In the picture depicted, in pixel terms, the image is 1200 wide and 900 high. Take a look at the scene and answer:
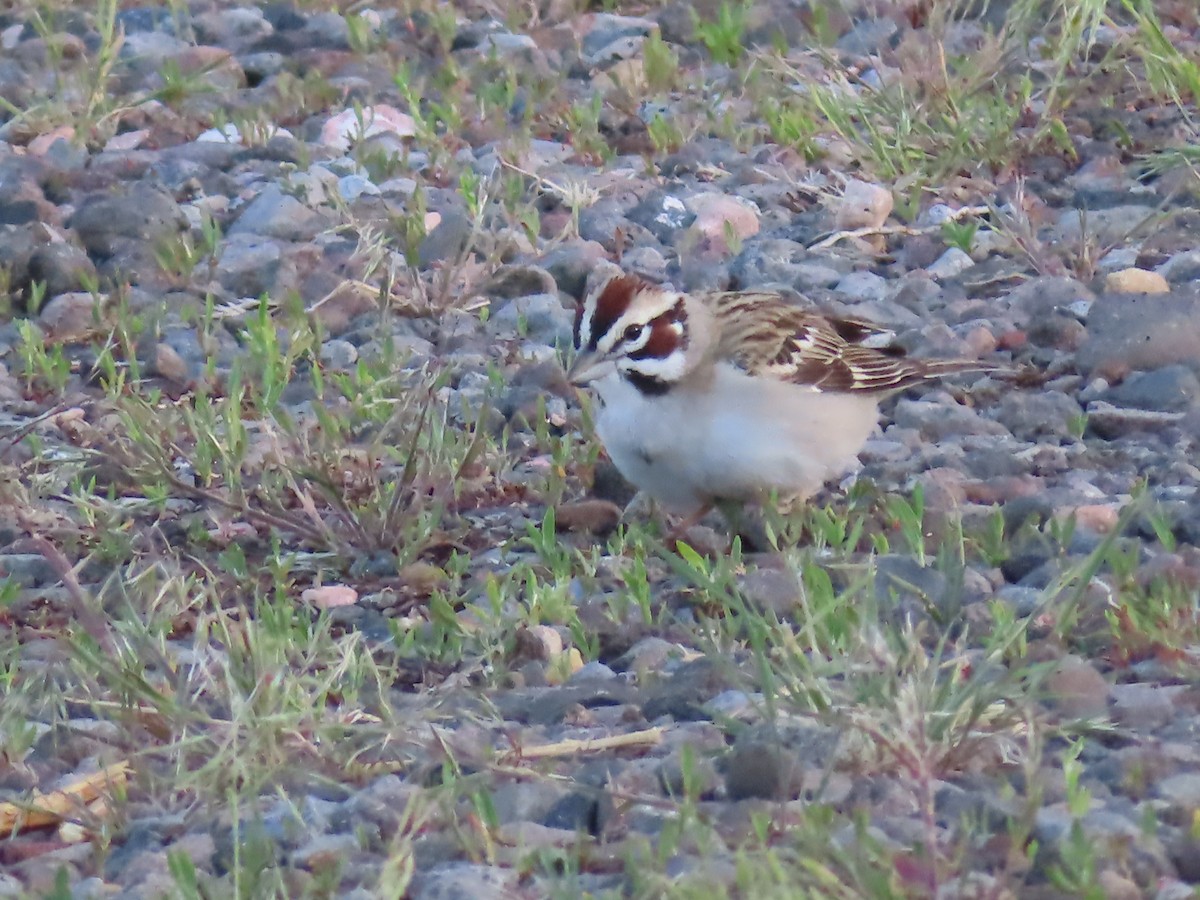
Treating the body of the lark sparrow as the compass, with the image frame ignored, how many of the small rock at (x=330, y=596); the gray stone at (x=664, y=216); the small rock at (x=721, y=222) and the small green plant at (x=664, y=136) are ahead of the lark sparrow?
1

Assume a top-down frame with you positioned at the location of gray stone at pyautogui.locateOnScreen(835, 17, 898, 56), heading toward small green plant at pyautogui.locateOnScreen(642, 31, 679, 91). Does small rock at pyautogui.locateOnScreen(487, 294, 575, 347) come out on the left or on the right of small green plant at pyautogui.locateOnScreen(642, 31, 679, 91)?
left

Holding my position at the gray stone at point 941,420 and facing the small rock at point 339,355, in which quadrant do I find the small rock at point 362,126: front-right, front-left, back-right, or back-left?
front-right

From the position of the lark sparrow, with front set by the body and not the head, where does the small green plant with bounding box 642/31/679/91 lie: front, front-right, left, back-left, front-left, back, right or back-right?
back-right

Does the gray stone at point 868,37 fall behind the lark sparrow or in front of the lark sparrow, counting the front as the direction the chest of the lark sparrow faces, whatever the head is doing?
behind

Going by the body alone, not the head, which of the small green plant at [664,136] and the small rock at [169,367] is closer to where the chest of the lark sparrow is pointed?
the small rock

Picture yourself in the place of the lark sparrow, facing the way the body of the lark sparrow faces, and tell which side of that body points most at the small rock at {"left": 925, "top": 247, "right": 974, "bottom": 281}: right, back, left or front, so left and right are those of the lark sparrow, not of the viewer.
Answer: right

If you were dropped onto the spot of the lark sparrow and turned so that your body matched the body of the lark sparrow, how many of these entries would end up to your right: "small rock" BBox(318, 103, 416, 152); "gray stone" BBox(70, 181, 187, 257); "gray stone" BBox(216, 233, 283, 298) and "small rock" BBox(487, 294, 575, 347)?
4

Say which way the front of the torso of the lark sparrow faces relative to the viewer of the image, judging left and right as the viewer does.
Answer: facing the viewer and to the left of the viewer

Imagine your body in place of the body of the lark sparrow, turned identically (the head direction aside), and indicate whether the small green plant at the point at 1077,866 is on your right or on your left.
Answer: on your left

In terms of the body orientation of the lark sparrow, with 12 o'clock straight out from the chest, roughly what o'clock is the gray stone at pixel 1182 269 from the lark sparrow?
The gray stone is roughly at 6 o'clock from the lark sparrow.

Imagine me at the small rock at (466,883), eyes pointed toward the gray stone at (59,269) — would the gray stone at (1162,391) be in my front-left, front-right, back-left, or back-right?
front-right

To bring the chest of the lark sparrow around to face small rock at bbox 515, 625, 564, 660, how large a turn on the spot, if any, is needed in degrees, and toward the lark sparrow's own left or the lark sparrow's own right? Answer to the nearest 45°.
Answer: approximately 45° to the lark sparrow's own left

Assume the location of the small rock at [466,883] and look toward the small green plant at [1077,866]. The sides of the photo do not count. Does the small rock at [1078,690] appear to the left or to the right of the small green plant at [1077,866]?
left

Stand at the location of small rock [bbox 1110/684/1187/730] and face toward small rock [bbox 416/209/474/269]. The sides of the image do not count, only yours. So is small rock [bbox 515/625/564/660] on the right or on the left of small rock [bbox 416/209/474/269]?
left

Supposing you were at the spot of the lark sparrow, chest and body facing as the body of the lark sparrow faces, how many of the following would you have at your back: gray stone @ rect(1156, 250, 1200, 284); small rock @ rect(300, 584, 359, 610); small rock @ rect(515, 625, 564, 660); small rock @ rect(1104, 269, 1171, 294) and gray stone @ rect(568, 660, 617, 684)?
2

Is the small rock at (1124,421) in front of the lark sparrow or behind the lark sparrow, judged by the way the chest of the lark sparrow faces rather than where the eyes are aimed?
behind

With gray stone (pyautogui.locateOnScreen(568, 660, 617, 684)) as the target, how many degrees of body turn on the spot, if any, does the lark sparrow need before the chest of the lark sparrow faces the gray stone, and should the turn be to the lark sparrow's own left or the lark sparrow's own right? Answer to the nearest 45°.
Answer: approximately 45° to the lark sparrow's own left
